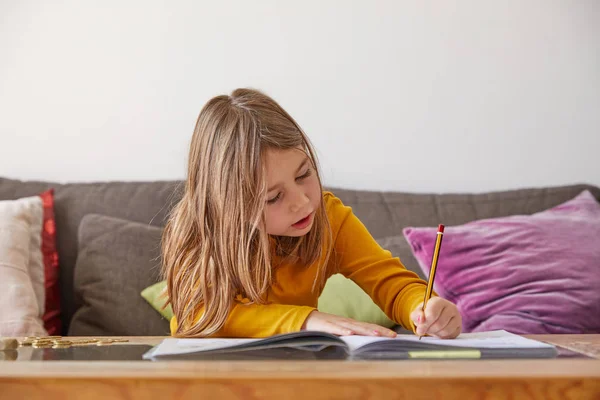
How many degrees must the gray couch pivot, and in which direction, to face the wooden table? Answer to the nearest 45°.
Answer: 0° — it already faces it

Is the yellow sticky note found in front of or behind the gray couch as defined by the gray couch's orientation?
in front

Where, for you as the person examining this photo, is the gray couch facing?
facing the viewer

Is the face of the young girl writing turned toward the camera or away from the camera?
toward the camera

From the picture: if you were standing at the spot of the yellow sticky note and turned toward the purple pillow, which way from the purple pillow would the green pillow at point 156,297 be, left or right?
left
